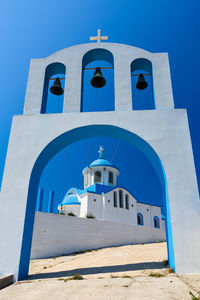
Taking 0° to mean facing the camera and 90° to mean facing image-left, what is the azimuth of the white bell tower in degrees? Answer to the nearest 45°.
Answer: approximately 0°
